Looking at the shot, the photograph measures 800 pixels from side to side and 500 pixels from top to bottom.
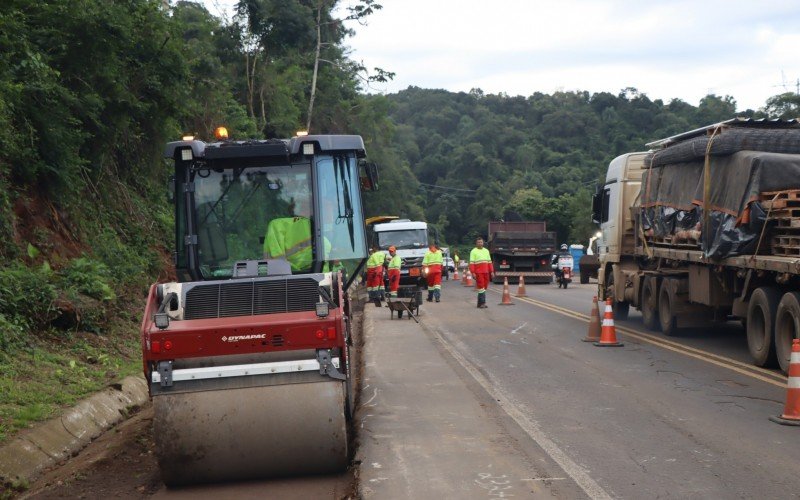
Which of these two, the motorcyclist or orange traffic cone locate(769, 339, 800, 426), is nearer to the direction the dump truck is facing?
the motorcyclist

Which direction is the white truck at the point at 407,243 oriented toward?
toward the camera

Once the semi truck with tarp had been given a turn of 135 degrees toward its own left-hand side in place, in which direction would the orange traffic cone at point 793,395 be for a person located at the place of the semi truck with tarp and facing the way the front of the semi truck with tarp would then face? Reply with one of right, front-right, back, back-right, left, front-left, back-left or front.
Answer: front

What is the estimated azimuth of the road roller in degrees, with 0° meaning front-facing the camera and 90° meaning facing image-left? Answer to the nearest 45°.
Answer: approximately 180°

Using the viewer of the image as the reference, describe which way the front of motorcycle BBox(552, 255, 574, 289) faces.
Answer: facing away from the viewer

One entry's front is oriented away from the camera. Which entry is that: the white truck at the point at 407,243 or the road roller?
the road roller

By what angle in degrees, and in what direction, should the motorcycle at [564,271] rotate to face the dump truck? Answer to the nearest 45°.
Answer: approximately 45° to its left

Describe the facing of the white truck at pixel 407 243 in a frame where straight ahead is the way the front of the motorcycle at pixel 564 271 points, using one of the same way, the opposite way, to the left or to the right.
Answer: the opposite way

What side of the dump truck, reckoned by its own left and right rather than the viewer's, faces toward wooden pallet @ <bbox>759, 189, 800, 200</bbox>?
back

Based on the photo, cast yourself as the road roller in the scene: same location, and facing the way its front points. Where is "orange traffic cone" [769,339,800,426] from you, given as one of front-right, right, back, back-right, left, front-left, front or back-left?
right

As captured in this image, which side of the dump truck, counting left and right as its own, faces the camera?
back
